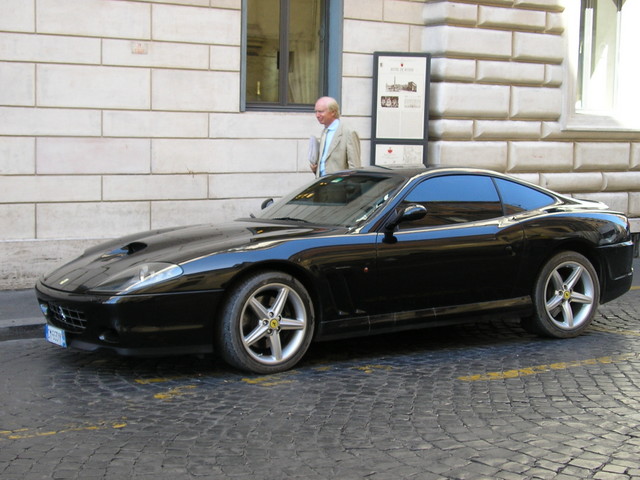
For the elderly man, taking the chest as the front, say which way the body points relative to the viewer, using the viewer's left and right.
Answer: facing the viewer and to the left of the viewer

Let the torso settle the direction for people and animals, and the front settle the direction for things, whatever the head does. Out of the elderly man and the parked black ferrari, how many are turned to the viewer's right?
0

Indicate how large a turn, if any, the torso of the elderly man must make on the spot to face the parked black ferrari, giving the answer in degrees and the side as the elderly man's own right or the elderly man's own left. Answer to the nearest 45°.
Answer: approximately 45° to the elderly man's own left

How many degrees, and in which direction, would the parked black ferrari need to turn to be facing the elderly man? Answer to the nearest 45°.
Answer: approximately 135° to its right
